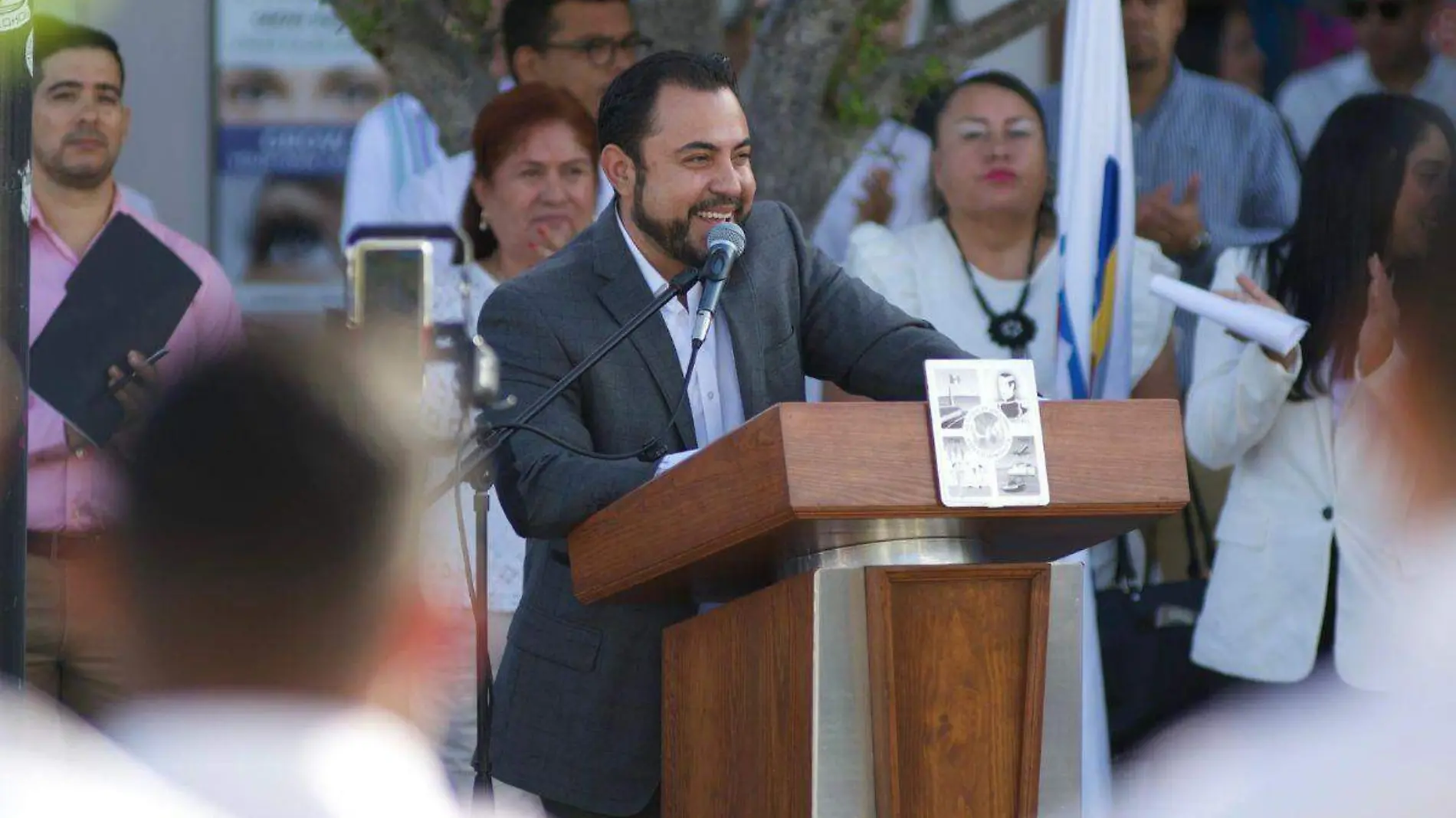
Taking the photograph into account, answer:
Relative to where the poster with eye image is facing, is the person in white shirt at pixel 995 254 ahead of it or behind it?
ahead

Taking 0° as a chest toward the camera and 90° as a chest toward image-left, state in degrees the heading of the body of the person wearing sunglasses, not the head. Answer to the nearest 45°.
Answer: approximately 0°

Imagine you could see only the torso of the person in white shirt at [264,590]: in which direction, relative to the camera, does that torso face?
away from the camera

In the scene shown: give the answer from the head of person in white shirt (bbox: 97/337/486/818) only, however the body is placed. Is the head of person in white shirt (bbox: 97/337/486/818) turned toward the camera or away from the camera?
away from the camera

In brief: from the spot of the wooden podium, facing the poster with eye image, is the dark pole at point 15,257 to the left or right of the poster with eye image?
left

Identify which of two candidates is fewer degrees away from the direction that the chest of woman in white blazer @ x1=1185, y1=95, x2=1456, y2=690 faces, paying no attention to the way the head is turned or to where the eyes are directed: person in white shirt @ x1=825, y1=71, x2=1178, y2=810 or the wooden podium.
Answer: the wooden podium

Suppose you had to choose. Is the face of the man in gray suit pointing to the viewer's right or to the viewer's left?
to the viewer's right

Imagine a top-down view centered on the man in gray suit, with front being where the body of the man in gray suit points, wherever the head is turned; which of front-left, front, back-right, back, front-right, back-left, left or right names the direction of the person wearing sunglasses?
left

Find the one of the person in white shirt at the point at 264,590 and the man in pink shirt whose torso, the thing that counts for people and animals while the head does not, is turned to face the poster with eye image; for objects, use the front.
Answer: the person in white shirt
